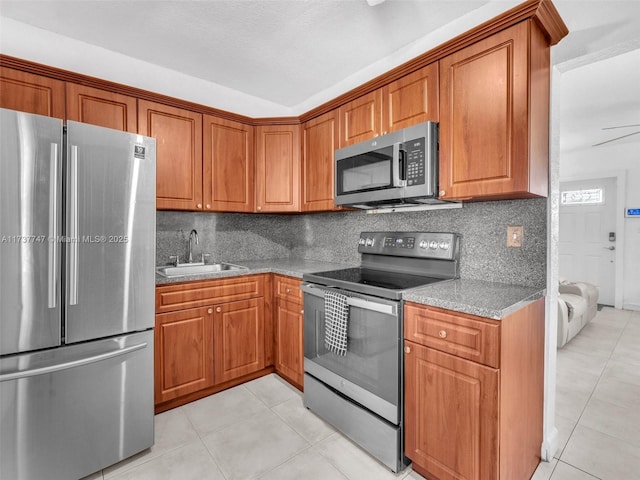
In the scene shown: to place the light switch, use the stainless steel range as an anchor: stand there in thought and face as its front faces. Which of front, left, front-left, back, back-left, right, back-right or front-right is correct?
back-left

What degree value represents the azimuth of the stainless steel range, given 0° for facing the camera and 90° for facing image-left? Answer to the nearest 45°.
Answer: approximately 45°

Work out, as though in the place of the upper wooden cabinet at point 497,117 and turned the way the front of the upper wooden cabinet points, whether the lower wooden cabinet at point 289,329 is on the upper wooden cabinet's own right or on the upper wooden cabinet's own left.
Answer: on the upper wooden cabinet's own right
